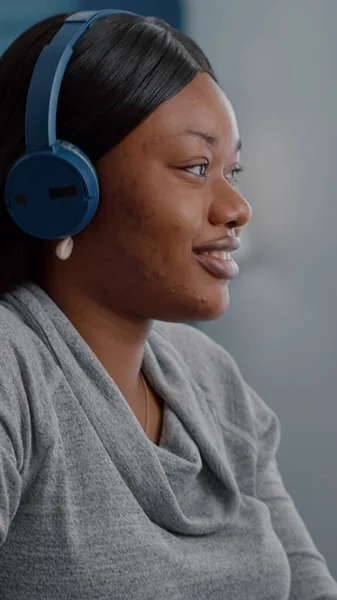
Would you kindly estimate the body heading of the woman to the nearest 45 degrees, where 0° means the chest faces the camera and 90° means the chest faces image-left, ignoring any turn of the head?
approximately 315°
